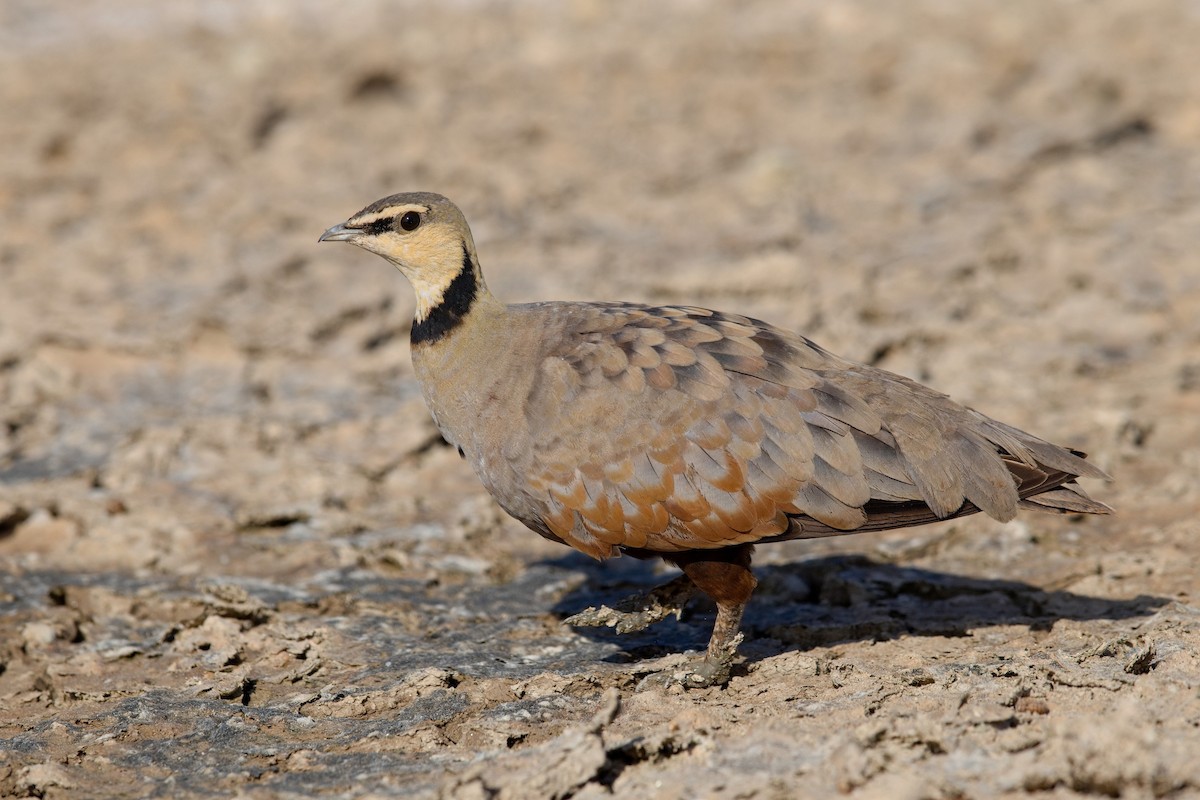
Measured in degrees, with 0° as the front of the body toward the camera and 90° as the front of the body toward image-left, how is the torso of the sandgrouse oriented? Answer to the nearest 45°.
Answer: approximately 90°
